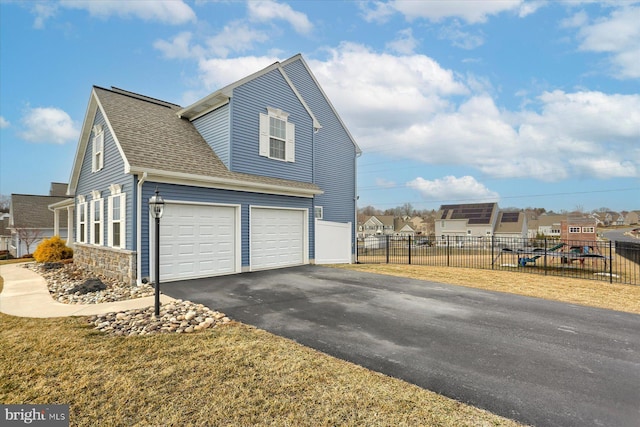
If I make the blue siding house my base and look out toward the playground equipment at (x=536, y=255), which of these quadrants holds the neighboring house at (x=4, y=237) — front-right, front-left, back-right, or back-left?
back-left

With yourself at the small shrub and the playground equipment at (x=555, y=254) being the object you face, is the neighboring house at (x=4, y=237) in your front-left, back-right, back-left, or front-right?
back-left

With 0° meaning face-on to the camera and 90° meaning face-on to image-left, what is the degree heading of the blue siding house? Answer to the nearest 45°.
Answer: approximately 45°

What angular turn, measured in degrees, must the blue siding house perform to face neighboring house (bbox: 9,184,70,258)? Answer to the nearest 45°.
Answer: approximately 90° to its right

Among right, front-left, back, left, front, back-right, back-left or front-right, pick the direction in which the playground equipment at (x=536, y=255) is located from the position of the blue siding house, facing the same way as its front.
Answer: back-left
